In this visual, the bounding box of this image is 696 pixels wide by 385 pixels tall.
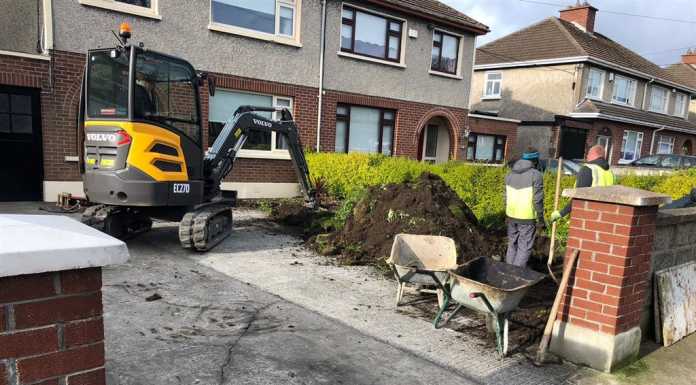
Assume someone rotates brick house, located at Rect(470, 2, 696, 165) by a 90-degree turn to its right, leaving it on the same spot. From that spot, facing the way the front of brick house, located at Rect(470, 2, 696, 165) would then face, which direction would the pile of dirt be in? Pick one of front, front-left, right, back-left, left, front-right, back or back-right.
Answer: front-left

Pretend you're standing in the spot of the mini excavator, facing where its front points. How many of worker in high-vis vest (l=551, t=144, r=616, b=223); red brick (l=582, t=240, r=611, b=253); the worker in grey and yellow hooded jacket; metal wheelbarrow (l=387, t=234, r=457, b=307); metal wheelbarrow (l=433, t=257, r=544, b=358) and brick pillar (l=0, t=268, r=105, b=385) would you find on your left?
0

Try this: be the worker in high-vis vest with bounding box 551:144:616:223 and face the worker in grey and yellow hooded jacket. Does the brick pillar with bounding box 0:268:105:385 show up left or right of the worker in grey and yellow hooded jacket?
left

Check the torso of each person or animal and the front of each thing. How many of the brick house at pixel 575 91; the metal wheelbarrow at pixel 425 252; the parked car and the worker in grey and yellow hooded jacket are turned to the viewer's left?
1

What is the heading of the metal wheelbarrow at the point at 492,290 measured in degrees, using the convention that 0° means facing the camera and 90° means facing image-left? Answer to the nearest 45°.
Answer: approximately 225°

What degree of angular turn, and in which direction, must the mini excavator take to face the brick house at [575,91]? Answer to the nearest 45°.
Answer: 0° — it already faces it

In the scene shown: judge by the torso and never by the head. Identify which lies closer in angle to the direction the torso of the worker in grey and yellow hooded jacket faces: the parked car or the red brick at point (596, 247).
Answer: the parked car
